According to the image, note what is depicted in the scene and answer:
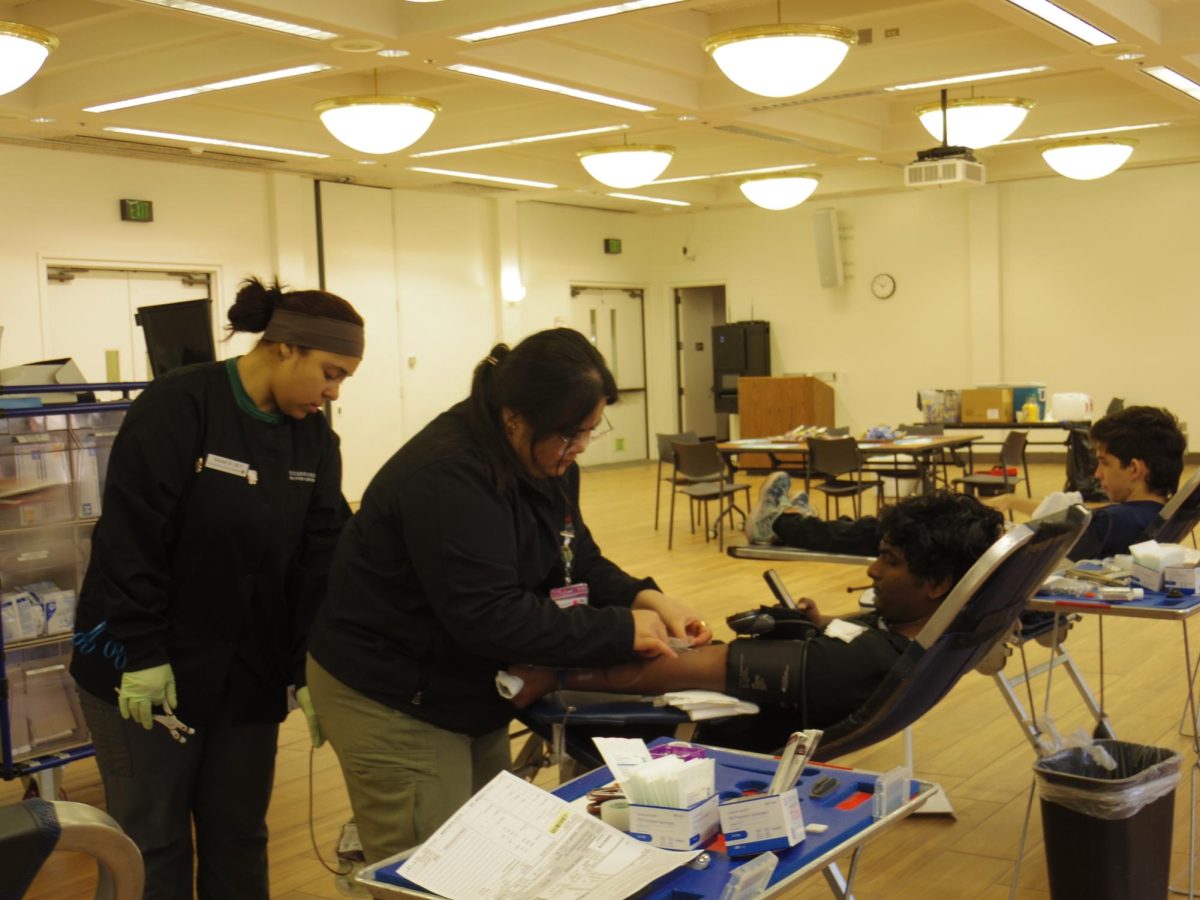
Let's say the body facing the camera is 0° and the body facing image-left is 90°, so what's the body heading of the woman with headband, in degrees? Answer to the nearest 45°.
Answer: approximately 315°

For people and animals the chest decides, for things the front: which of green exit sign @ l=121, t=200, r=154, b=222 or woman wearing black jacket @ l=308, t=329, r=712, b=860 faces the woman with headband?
the green exit sign

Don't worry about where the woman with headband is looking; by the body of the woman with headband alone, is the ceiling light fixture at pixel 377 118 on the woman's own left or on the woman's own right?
on the woman's own left

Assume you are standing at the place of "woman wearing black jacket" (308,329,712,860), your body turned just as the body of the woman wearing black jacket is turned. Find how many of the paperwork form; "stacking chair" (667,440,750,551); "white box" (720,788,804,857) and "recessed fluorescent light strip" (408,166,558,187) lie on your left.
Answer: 2

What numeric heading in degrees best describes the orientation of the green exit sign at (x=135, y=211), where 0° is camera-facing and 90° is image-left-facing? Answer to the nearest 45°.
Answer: approximately 0°

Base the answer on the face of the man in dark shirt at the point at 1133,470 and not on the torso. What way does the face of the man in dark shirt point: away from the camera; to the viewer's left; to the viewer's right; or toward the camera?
to the viewer's left

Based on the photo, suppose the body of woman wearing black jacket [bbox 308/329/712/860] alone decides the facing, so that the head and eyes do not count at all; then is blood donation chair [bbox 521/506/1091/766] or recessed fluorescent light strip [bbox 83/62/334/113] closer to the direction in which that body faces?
the blood donation chair

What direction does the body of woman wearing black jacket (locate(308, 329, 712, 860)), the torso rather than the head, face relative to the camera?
to the viewer's right

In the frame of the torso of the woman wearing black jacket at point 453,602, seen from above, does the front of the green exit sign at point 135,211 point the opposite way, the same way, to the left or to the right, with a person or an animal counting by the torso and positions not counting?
to the right

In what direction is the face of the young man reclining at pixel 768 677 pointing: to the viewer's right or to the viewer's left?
to the viewer's left

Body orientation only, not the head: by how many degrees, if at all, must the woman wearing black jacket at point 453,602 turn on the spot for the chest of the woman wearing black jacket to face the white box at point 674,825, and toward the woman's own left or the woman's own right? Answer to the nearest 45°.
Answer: approximately 45° to the woman's own right

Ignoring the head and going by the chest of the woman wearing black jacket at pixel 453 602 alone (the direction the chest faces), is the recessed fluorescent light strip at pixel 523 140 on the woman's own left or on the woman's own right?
on the woman's own left

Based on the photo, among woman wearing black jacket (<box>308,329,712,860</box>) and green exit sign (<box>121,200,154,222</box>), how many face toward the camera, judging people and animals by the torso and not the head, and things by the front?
1
